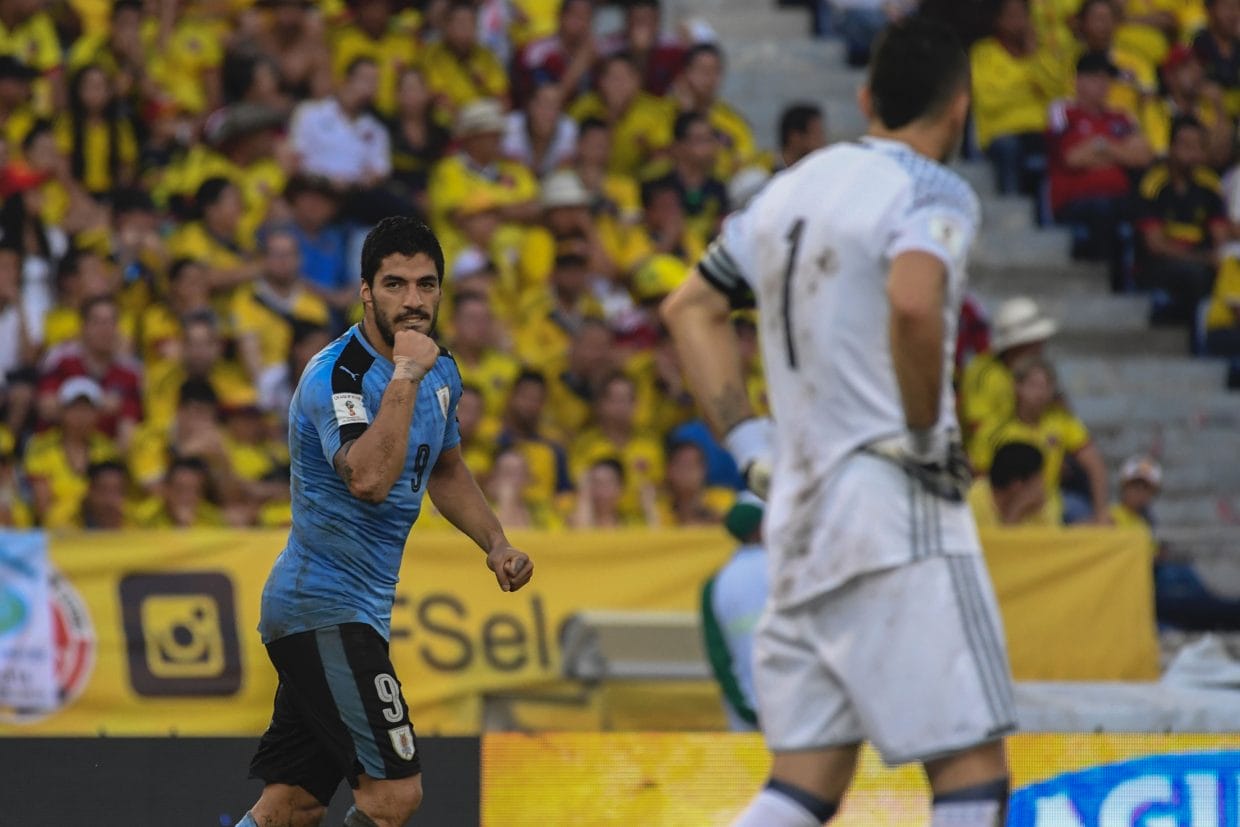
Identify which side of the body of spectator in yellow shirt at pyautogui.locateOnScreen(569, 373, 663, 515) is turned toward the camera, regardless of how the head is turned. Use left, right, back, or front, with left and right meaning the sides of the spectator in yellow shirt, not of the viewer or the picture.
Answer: front

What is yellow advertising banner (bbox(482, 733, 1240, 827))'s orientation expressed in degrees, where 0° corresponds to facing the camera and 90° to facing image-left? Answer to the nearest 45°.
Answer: approximately 0°

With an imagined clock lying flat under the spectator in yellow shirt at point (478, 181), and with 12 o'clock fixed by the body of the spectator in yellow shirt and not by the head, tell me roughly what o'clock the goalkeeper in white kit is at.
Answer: The goalkeeper in white kit is roughly at 12 o'clock from the spectator in yellow shirt.

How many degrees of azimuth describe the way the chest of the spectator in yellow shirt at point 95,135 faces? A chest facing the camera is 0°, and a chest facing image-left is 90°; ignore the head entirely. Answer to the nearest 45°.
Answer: approximately 0°

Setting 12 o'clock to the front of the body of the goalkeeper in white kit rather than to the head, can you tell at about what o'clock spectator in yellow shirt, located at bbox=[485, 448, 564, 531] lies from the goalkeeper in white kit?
The spectator in yellow shirt is roughly at 10 o'clock from the goalkeeper in white kit.

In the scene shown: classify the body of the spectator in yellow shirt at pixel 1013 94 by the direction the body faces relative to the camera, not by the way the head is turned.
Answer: toward the camera

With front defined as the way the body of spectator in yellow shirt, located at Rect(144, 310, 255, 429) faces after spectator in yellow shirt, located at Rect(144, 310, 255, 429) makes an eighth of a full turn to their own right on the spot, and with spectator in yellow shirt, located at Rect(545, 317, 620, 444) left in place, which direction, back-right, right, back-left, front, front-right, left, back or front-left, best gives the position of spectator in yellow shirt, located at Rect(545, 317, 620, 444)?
back-left

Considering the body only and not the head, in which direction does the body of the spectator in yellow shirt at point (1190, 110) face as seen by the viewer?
toward the camera
